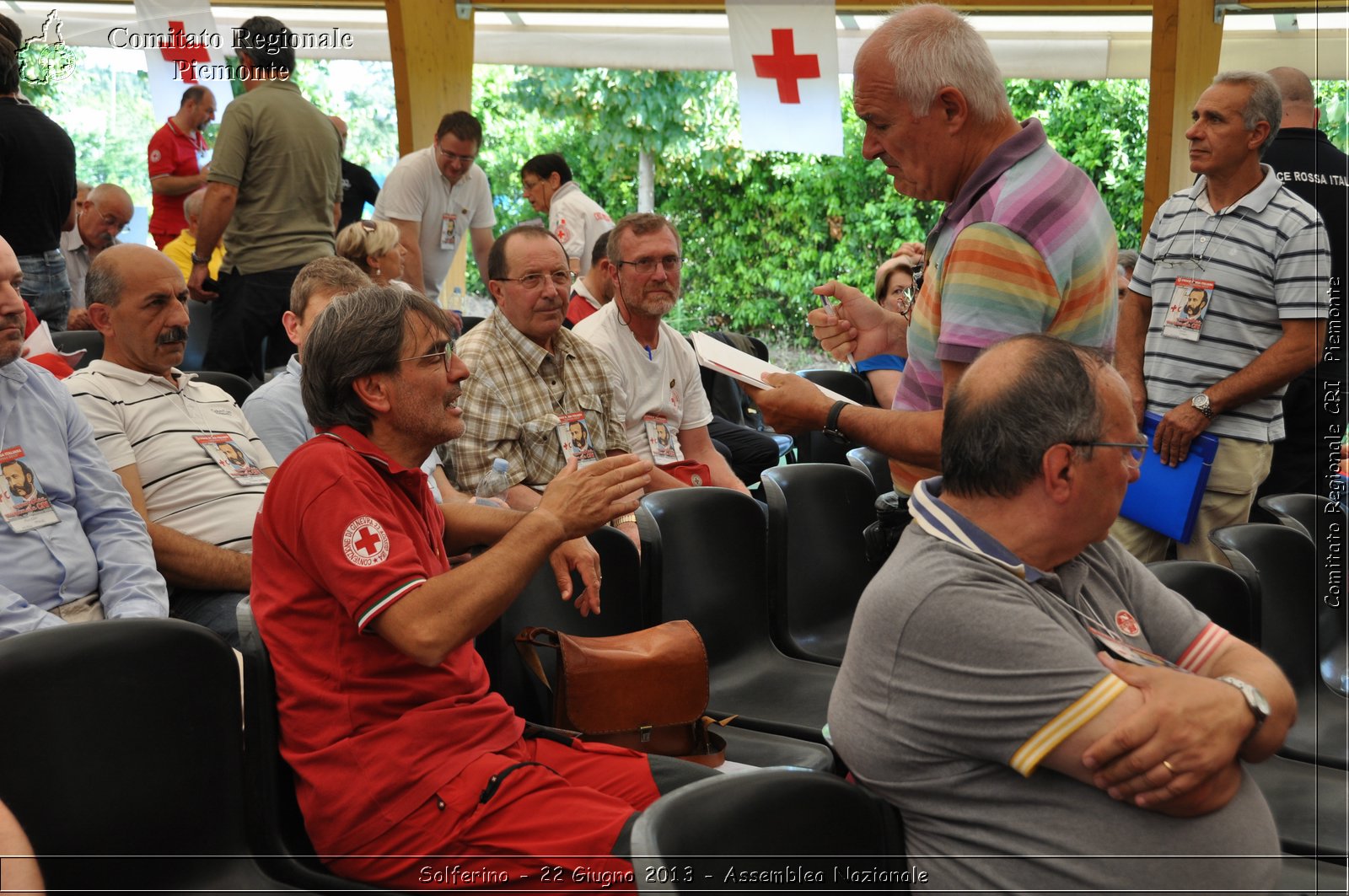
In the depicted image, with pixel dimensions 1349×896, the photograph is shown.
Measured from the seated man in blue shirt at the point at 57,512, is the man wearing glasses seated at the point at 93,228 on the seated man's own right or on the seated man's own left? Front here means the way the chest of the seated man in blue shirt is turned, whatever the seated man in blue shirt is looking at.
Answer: on the seated man's own left

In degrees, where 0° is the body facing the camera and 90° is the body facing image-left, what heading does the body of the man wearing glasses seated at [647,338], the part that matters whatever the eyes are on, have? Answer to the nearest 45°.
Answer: approximately 315°

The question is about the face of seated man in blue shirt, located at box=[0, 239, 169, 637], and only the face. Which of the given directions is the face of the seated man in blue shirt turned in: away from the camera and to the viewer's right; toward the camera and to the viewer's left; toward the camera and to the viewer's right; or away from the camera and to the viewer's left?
toward the camera and to the viewer's right

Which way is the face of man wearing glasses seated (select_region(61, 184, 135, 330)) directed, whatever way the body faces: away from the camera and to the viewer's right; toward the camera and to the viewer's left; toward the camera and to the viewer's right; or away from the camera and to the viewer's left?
toward the camera and to the viewer's right

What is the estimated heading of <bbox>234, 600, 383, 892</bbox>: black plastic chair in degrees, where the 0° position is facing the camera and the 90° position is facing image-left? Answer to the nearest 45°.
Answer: approximately 270°

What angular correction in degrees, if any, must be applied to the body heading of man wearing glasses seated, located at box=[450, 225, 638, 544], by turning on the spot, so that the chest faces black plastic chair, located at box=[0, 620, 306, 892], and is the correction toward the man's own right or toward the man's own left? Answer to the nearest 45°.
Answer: approximately 45° to the man's own right

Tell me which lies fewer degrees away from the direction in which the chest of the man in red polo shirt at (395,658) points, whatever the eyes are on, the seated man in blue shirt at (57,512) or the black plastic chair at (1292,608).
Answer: the black plastic chair

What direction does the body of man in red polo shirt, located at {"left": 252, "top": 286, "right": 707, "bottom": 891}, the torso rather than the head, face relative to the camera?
to the viewer's right

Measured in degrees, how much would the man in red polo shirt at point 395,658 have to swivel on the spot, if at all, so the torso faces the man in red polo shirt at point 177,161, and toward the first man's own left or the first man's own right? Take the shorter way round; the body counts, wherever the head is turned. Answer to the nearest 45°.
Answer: approximately 90° to the first man's own left
